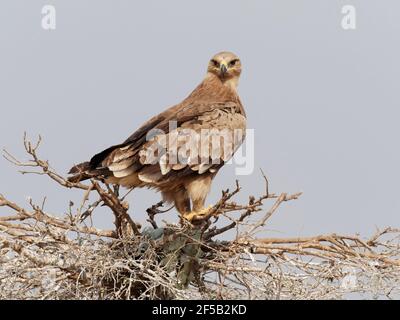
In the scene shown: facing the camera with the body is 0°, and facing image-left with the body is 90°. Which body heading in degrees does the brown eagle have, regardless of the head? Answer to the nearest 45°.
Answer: approximately 270°
